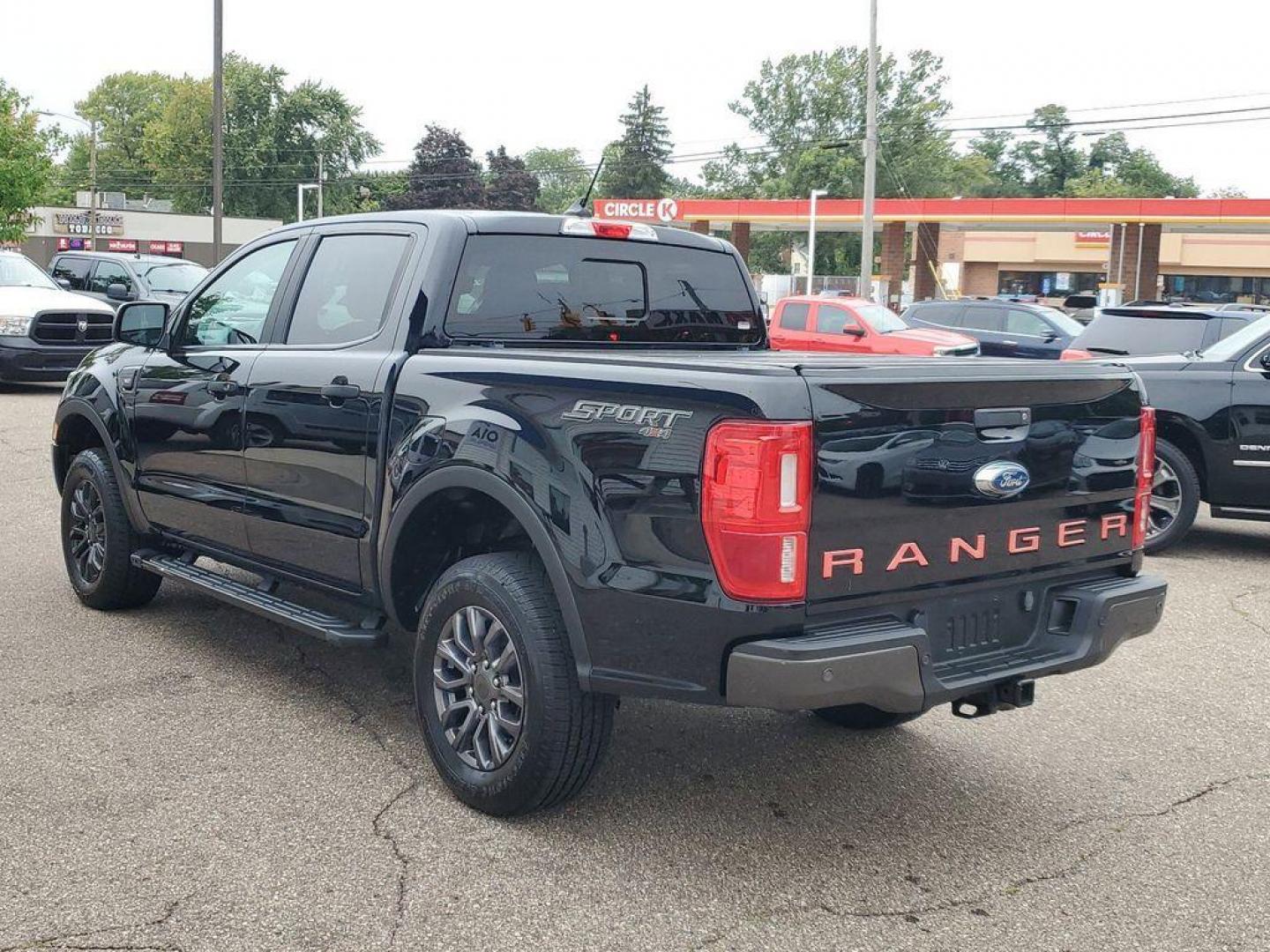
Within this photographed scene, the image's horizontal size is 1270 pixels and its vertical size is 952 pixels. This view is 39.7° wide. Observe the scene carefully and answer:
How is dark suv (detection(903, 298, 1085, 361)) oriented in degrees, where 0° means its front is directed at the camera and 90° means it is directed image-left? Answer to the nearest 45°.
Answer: approximately 315°

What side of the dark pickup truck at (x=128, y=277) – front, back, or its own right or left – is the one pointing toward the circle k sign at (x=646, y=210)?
left

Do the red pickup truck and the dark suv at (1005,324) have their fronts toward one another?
no

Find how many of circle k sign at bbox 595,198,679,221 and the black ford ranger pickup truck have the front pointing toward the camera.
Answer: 1

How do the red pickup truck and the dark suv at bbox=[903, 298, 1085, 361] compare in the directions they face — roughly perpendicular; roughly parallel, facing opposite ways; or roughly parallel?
roughly parallel

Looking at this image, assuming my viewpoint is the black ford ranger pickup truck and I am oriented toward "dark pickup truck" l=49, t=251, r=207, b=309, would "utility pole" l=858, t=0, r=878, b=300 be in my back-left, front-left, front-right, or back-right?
front-right

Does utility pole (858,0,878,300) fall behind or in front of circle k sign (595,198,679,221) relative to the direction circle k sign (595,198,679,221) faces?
in front

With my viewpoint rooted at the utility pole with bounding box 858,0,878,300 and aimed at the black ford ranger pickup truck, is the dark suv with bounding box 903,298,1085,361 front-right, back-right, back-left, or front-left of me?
front-left

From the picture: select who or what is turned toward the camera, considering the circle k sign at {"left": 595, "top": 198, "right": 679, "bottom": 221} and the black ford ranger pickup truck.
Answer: the circle k sign

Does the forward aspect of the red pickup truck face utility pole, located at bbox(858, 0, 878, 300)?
no

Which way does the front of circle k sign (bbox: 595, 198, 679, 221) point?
toward the camera

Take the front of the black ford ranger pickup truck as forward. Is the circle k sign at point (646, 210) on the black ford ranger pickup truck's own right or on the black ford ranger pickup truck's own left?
on the black ford ranger pickup truck's own right

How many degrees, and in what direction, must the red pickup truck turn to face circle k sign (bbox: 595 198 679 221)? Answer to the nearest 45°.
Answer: approximately 135° to its left

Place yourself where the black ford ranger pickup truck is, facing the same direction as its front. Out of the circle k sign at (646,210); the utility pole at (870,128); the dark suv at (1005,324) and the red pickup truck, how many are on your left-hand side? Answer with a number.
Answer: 0

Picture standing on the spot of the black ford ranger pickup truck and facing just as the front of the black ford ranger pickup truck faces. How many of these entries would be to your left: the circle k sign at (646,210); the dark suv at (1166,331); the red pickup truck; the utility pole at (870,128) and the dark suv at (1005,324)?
0

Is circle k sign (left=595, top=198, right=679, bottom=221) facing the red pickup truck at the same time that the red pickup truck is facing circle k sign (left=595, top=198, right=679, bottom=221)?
no
